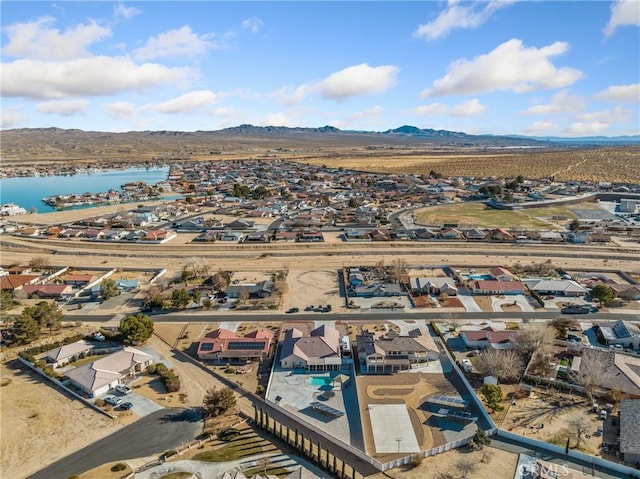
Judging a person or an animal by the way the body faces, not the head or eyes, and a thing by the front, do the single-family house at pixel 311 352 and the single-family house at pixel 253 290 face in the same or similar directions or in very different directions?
very different directions

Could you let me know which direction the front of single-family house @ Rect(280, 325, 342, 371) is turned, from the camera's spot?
facing away from the viewer

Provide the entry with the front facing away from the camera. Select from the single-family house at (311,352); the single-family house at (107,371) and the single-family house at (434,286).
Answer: the single-family house at (311,352)

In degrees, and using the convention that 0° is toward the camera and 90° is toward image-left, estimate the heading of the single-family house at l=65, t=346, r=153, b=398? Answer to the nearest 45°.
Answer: approximately 315°

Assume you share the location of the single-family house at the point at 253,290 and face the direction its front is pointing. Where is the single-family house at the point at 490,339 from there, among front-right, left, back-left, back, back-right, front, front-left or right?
front-left

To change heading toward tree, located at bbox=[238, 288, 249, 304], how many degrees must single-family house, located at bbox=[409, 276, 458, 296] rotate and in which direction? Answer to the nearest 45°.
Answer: approximately 90° to its right

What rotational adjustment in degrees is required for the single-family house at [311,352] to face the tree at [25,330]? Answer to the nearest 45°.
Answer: approximately 90° to its left

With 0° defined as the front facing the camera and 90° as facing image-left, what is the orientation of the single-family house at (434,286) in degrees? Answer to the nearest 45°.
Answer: approximately 0°

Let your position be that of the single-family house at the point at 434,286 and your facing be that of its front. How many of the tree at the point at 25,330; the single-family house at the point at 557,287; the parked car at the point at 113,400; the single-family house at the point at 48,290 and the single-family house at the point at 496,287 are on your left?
2

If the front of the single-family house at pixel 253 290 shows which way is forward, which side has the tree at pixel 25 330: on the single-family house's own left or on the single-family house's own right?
on the single-family house's own right

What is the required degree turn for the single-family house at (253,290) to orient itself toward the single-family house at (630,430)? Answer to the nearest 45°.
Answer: approximately 45° to its left

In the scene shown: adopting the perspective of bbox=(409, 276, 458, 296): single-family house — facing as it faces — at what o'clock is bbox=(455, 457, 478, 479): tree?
The tree is roughly at 12 o'clock from the single-family house.

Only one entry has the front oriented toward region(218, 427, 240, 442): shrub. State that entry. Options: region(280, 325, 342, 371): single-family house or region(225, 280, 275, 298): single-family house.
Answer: region(225, 280, 275, 298): single-family house
